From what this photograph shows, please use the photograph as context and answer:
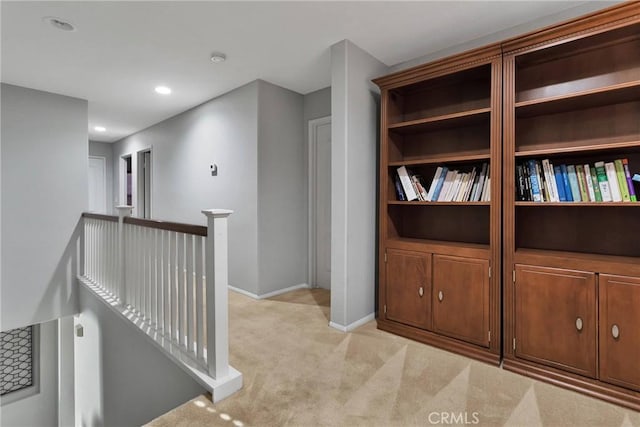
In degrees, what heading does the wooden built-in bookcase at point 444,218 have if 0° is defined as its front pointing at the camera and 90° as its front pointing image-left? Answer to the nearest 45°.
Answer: approximately 45°

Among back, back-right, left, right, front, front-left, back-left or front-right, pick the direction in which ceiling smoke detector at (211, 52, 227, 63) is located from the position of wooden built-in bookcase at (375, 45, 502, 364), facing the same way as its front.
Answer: front-right

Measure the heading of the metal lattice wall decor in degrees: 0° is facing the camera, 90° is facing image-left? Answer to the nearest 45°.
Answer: approximately 315°

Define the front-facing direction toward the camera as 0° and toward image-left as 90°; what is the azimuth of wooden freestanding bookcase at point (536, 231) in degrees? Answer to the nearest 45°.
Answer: approximately 45°

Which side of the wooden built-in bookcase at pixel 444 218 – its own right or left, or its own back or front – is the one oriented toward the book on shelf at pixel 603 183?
left

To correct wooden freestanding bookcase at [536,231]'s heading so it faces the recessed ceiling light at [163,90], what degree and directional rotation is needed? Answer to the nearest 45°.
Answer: approximately 45° to its right

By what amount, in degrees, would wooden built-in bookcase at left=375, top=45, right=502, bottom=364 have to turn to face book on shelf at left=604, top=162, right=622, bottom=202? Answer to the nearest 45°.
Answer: approximately 90° to its left
